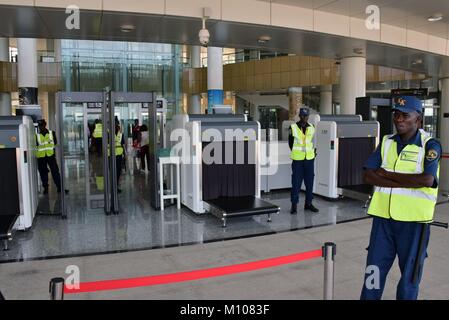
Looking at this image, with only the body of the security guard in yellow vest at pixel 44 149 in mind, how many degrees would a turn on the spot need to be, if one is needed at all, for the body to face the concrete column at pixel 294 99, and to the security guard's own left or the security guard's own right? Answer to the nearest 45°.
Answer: approximately 135° to the security guard's own left

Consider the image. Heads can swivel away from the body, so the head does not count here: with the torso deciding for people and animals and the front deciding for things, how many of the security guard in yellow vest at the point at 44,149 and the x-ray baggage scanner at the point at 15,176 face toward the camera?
2

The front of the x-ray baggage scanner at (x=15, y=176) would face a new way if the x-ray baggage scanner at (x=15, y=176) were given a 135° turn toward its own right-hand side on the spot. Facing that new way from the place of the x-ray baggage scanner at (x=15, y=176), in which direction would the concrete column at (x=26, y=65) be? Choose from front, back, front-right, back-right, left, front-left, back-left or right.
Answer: front-right

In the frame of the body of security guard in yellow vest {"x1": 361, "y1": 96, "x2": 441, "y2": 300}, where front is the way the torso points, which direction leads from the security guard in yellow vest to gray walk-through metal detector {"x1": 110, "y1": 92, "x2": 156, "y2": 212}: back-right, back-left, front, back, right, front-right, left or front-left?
right

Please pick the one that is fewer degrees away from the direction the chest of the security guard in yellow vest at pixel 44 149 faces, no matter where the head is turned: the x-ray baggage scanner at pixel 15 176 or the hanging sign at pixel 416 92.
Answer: the x-ray baggage scanner

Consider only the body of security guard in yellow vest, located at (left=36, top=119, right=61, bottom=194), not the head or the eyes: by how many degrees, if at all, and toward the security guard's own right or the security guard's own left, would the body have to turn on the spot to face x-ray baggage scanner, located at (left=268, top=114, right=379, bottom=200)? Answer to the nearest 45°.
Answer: approximately 45° to the security guard's own left

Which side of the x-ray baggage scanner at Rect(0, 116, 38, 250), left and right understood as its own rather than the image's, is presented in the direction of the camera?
front

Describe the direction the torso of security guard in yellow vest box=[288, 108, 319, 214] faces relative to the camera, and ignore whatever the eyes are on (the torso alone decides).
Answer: toward the camera

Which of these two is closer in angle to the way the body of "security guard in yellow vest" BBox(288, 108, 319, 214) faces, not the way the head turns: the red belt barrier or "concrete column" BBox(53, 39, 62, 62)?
the red belt barrier

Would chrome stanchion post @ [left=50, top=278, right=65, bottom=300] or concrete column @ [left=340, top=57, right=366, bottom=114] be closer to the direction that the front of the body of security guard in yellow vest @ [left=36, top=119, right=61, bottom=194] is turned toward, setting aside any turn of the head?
the chrome stanchion post

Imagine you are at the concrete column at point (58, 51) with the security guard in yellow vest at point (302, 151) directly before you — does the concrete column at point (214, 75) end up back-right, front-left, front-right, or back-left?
front-left

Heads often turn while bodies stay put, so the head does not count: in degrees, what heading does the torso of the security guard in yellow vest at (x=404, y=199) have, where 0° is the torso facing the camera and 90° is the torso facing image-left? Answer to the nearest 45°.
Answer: approximately 45°

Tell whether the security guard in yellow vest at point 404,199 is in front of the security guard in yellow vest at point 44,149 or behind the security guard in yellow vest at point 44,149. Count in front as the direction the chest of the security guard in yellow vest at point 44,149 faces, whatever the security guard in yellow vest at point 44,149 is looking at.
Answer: in front

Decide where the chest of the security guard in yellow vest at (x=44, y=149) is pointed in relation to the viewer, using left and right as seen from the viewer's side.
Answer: facing the viewer

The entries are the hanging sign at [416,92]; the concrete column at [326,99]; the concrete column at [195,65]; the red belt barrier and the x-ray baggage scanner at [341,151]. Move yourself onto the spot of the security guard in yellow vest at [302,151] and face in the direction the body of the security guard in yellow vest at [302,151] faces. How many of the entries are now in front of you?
1

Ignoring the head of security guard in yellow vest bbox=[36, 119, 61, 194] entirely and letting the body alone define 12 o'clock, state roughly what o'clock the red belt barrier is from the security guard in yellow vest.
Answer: The red belt barrier is roughly at 12 o'clock from the security guard in yellow vest.

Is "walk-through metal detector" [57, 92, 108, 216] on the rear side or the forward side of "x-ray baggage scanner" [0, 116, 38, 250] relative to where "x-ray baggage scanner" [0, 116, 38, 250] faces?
on the rear side
